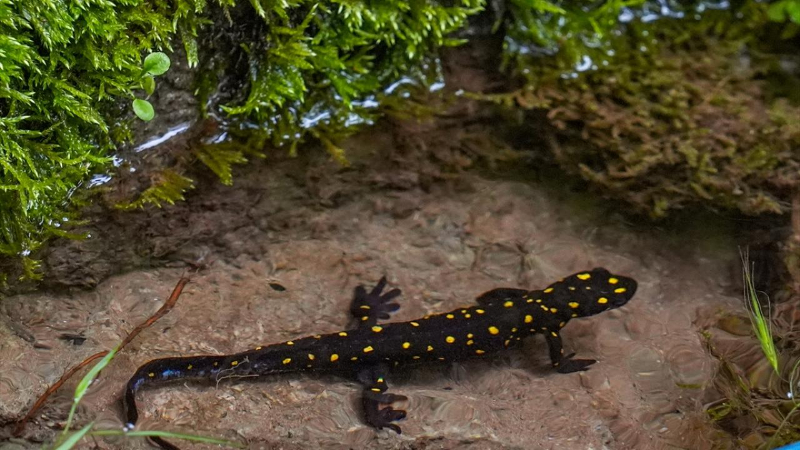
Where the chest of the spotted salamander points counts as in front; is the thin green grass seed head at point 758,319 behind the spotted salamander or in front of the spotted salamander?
in front

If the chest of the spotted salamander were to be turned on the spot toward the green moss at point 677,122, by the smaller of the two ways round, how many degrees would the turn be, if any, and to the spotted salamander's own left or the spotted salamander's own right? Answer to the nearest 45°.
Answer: approximately 45° to the spotted salamander's own left

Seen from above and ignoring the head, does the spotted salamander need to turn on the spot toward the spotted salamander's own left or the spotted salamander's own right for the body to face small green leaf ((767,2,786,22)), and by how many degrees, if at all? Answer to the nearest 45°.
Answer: approximately 45° to the spotted salamander's own left

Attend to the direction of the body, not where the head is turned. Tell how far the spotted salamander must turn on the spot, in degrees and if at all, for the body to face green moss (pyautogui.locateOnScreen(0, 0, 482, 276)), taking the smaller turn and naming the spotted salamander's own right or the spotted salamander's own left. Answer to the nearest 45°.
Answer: approximately 135° to the spotted salamander's own left

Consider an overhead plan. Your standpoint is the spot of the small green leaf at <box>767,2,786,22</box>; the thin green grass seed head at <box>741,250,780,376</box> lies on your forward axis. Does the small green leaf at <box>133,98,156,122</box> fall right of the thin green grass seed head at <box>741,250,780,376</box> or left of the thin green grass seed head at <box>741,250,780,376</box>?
right

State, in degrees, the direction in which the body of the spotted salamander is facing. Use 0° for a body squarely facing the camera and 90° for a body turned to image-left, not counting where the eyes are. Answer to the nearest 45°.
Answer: approximately 270°
